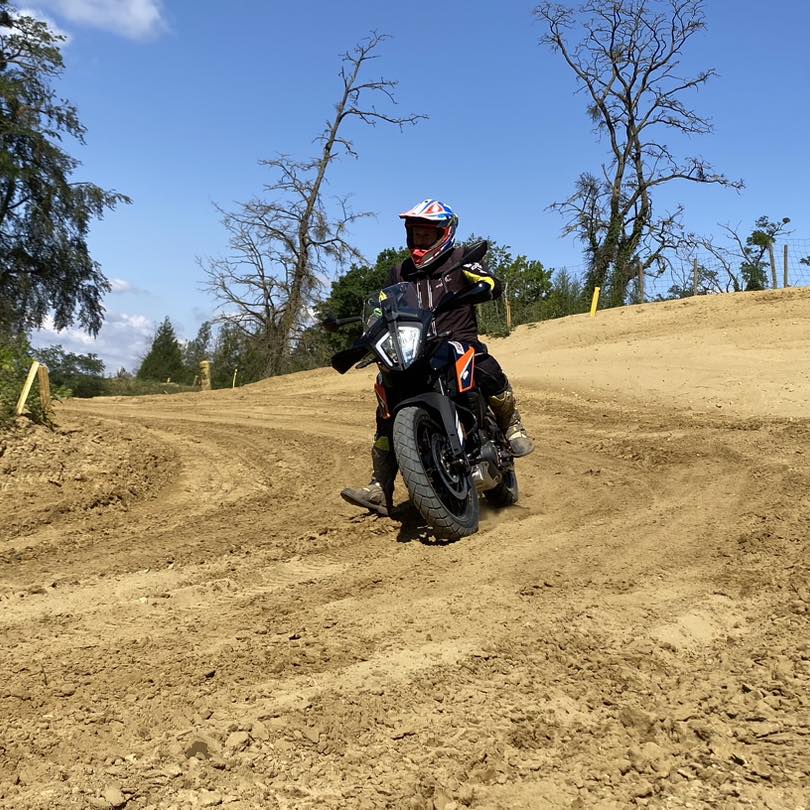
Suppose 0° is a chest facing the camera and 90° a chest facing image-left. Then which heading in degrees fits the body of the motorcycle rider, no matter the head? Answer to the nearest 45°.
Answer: approximately 45°

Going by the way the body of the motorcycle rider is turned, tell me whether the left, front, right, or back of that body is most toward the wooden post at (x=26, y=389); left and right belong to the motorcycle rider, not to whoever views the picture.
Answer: right

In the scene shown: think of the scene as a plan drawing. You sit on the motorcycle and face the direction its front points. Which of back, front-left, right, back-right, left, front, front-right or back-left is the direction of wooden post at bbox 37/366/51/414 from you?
right

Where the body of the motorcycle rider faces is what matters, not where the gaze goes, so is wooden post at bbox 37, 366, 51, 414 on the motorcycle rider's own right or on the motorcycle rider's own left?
on the motorcycle rider's own right

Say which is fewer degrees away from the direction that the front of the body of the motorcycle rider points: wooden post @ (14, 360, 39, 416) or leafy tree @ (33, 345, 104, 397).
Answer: the wooden post

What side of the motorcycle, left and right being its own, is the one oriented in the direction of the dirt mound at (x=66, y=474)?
right

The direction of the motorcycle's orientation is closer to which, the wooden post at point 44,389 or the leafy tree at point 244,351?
the wooden post

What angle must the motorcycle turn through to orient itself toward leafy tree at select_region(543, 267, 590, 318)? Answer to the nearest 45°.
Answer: approximately 135° to its right

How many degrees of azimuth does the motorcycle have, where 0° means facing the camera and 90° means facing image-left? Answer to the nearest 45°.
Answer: approximately 45°

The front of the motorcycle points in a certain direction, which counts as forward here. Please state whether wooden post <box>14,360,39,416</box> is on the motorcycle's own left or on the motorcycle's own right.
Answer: on the motorcycle's own right

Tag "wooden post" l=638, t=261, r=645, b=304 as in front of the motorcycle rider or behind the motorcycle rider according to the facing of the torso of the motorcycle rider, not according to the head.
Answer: behind

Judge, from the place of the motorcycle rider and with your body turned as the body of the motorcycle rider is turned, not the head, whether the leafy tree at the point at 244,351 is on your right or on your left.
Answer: on your right

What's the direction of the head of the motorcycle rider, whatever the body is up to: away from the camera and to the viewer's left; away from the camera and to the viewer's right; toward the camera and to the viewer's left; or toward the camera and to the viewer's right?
toward the camera and to the viewer's left
